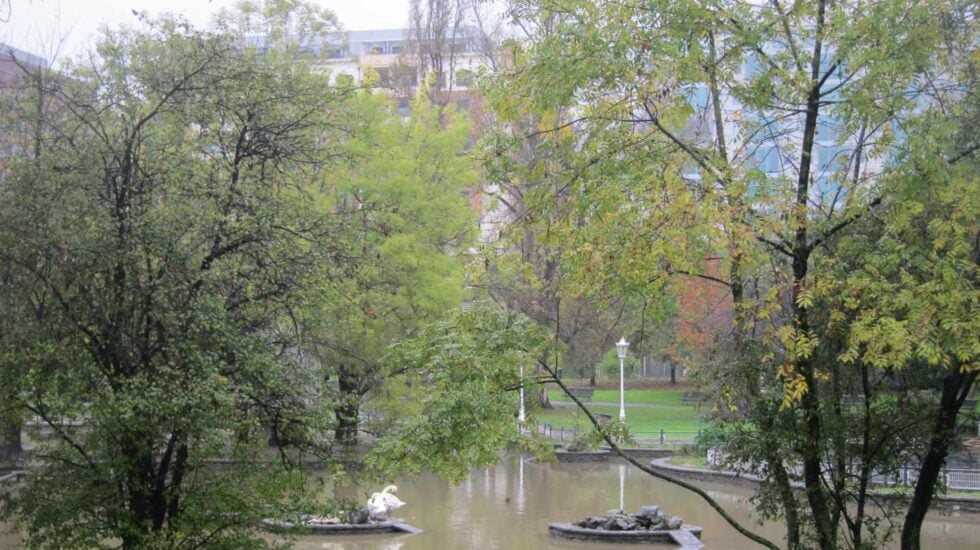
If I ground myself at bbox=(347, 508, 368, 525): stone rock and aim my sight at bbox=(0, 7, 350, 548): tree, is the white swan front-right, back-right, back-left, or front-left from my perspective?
back-left

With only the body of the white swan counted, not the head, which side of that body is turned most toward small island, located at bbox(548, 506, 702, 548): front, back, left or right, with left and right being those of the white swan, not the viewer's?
back

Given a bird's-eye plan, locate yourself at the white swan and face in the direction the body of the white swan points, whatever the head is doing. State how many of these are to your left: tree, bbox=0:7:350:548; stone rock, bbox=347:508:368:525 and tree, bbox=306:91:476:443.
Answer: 1

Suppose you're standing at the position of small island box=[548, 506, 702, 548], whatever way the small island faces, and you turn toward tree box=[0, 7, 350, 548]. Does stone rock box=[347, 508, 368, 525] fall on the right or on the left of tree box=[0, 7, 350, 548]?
right
